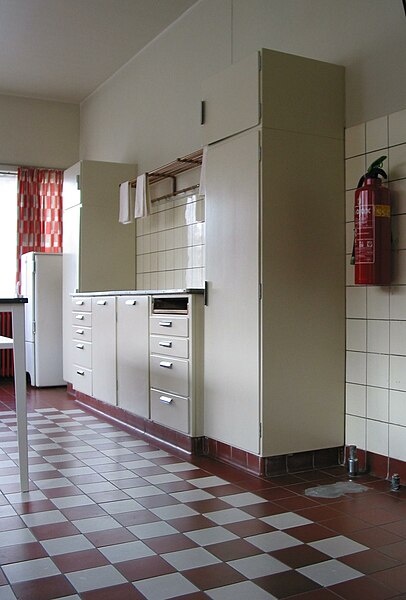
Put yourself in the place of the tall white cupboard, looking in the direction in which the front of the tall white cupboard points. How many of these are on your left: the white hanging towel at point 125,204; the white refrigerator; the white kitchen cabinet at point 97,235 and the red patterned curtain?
0

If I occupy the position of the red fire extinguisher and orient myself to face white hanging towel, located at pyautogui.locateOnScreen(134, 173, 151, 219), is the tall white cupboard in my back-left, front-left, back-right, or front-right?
front-left

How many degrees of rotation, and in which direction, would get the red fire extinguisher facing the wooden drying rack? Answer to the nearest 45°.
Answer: approximately 90° to its right

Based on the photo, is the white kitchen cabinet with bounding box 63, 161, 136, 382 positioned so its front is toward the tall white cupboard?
no

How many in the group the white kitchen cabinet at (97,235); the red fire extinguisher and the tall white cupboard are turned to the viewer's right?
0

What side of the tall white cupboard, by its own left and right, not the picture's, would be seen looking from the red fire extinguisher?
left

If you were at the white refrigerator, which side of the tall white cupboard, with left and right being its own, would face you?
right

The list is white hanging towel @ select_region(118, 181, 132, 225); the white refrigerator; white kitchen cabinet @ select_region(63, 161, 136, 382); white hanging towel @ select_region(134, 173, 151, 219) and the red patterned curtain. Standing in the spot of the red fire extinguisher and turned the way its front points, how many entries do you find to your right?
5

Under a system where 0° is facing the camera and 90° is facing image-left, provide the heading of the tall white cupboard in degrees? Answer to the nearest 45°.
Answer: approximately 45°

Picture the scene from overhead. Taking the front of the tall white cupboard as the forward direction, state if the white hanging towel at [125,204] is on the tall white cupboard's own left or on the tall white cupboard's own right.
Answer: on the tall white cupboard's own right

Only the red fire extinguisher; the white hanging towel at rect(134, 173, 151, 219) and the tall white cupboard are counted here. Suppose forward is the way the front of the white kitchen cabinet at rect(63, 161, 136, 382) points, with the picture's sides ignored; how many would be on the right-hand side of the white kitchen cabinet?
0

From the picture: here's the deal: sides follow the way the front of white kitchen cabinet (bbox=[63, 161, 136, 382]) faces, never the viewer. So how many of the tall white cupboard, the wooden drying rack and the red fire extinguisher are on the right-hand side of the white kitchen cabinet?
0

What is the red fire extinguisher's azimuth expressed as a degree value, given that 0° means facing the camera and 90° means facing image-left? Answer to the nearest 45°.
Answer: approximately 45°
